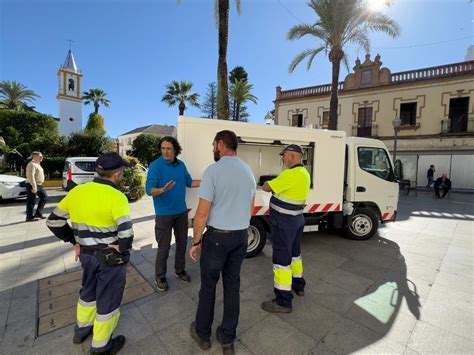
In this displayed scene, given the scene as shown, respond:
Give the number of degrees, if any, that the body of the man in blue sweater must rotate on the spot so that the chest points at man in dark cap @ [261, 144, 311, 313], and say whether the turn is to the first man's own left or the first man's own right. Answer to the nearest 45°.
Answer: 0° — they already face them

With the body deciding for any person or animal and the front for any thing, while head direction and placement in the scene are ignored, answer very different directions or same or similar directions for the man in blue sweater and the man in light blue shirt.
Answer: very different directions

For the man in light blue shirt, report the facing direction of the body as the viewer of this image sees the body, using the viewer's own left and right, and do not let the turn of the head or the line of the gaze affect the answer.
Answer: facing away from the viewer and to the left of the viewer

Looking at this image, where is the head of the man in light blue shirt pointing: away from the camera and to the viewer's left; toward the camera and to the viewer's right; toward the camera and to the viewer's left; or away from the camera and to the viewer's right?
away from the camera and to the viewer's left

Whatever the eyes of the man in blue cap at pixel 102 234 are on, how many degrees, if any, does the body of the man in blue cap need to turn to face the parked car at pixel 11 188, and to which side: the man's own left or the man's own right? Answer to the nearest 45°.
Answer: approximately 45° to the man's own left

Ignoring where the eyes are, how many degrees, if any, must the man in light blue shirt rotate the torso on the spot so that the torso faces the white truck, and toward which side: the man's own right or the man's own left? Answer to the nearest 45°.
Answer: approximately 90° to the man's own right

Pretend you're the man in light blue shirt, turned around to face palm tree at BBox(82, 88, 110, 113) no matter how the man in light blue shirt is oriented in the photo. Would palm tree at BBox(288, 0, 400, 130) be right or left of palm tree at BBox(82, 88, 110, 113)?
right

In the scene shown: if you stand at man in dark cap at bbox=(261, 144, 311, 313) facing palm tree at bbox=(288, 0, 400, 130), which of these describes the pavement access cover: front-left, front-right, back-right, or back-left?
back-left

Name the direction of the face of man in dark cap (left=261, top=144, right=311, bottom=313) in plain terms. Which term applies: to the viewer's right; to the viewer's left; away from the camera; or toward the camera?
to the viewer's left

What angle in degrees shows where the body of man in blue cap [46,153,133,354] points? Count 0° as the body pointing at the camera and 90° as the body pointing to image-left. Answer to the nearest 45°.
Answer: approximately 225°

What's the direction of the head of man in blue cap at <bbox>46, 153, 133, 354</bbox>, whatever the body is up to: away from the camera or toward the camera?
away from the camera

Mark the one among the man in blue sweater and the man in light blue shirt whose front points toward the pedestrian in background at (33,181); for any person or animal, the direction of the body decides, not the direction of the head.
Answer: the man in light blue shirt
